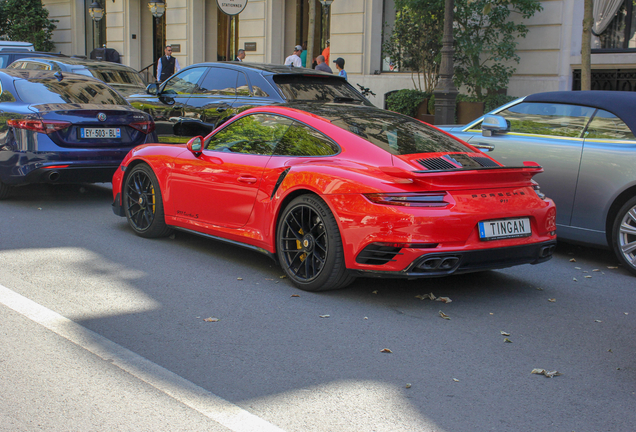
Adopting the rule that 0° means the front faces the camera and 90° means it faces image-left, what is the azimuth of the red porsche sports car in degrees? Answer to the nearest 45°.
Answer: approximately 135°

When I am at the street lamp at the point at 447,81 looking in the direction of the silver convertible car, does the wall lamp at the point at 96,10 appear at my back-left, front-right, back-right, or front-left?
back-right

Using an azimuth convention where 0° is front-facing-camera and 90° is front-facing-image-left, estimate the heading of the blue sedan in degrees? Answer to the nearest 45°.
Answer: approximately 135°

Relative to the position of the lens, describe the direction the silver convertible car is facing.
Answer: facing away from the viewer and to the left of the viewer

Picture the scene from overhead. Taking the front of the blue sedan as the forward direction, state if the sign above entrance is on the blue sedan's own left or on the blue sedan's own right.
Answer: on the blue sedan's own right

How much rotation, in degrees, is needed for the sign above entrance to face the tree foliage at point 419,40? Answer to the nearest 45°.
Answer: approximately 135° to its left

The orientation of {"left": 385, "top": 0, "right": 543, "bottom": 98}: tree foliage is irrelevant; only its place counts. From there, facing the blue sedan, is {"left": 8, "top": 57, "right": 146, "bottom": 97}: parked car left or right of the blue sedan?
right

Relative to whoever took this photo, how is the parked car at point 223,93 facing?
facing away from the viewer and to the left of the viewer

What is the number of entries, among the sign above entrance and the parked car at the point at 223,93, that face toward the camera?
1

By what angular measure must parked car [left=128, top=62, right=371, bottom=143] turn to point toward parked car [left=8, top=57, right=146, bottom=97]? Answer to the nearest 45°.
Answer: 0° — it already faces it

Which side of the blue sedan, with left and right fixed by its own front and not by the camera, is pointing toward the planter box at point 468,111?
right

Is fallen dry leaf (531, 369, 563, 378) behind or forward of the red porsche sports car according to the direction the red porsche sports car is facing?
behind

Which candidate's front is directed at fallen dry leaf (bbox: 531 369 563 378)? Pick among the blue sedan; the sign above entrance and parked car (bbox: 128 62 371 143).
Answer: the sign above entrance
